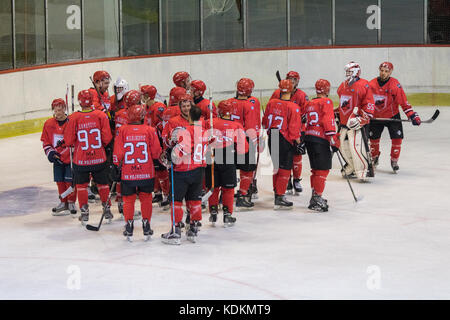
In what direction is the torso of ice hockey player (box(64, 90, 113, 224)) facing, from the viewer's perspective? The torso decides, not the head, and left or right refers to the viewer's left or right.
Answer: facing away from the viewer

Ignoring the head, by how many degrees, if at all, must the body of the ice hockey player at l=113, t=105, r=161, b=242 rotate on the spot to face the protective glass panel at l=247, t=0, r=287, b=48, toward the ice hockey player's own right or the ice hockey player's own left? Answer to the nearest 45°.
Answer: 0° — they already face it

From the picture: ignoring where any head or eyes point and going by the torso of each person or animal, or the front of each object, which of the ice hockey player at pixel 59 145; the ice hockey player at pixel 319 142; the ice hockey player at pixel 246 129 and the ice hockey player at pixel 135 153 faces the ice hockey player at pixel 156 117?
the ice hockey player at pixel 135 153

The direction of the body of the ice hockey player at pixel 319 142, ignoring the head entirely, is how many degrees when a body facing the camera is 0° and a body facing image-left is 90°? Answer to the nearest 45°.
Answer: approximately 225°

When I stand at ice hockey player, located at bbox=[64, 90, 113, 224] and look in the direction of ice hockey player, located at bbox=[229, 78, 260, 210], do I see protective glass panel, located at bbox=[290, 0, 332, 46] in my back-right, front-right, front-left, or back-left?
front-left

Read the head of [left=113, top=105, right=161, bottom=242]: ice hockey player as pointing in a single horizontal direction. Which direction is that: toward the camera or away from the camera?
away from the camera

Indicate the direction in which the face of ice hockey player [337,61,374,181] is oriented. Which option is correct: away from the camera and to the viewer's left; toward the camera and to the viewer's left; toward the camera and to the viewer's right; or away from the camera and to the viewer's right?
toward the camera and to the viewer's left

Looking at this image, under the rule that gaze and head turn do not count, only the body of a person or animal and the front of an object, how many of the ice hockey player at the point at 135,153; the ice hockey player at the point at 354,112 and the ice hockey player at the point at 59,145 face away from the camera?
1

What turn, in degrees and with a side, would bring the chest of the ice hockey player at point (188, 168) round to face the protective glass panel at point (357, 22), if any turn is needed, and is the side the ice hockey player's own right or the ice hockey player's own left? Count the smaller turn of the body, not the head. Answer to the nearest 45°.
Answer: approximately 45° to the ice hockey player's own right

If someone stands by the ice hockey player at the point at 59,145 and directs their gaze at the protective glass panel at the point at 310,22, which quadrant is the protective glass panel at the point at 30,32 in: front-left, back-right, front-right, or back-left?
front-left

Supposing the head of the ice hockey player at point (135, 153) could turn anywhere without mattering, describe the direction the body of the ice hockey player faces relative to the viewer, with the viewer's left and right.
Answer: facing away from the viewer

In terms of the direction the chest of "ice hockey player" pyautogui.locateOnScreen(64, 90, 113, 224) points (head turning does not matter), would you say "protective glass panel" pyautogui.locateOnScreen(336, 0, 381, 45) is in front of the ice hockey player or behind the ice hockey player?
in front

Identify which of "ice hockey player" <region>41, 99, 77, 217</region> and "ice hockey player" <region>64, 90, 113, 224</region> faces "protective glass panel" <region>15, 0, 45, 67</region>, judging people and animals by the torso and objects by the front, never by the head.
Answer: "ice hockey player" <region>64, 90, 113, 224</region>
